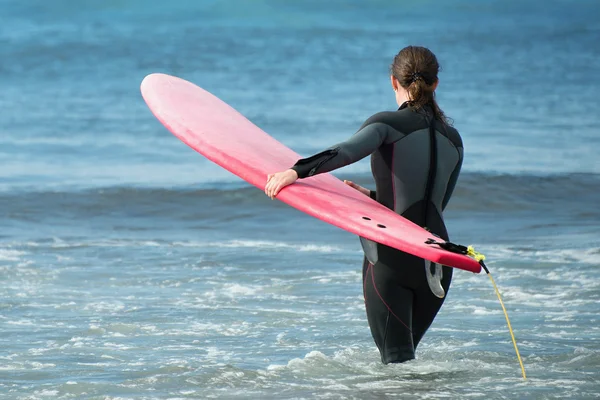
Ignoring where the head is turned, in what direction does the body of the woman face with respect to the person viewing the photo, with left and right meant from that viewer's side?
facing away from the viewer and to the left of the viewer

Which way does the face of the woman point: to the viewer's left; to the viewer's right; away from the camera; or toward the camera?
away from the camera
